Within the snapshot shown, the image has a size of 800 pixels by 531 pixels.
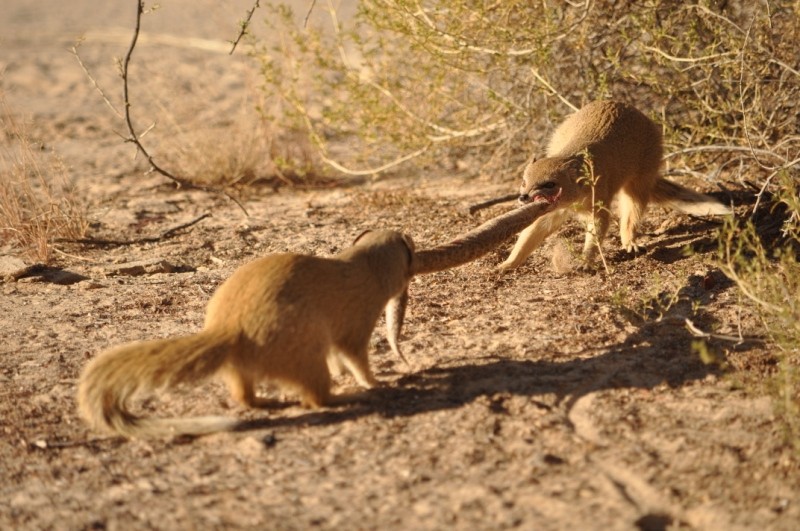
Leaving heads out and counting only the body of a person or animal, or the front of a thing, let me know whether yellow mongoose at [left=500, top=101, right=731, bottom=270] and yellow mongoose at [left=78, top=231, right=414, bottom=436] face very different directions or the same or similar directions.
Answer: very different directions

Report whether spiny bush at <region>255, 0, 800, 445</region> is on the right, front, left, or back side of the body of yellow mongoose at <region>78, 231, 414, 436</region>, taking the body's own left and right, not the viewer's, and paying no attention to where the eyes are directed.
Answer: front

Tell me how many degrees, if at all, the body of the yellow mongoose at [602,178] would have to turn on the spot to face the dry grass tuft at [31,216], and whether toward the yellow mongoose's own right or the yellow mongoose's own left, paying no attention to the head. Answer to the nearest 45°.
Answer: approximately 45° to the yellow mongoose's own right

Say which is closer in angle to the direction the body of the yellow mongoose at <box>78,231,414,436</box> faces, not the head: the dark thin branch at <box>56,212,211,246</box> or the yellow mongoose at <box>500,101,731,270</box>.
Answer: the yellow mongoose

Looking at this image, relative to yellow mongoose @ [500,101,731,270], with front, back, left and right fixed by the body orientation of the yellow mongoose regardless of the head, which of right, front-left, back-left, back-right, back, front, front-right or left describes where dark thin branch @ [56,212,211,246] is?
front-right

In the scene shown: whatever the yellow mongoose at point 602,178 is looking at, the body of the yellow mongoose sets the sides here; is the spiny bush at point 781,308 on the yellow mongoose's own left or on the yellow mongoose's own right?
on the yellow mongoose's own left

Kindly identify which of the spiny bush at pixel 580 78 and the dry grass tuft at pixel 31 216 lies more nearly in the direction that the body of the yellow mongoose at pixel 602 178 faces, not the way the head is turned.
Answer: the dry grass tuft

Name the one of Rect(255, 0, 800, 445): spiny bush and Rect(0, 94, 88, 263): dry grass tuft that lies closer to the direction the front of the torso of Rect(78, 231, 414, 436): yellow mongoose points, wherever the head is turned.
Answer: the spiny bush

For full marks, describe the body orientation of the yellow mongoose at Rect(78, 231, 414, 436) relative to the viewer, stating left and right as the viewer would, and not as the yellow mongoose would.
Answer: facing away from the viewer and to the right of the viewer

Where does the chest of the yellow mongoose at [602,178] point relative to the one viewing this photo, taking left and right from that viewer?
facing the viewer and to the left of the viewer
